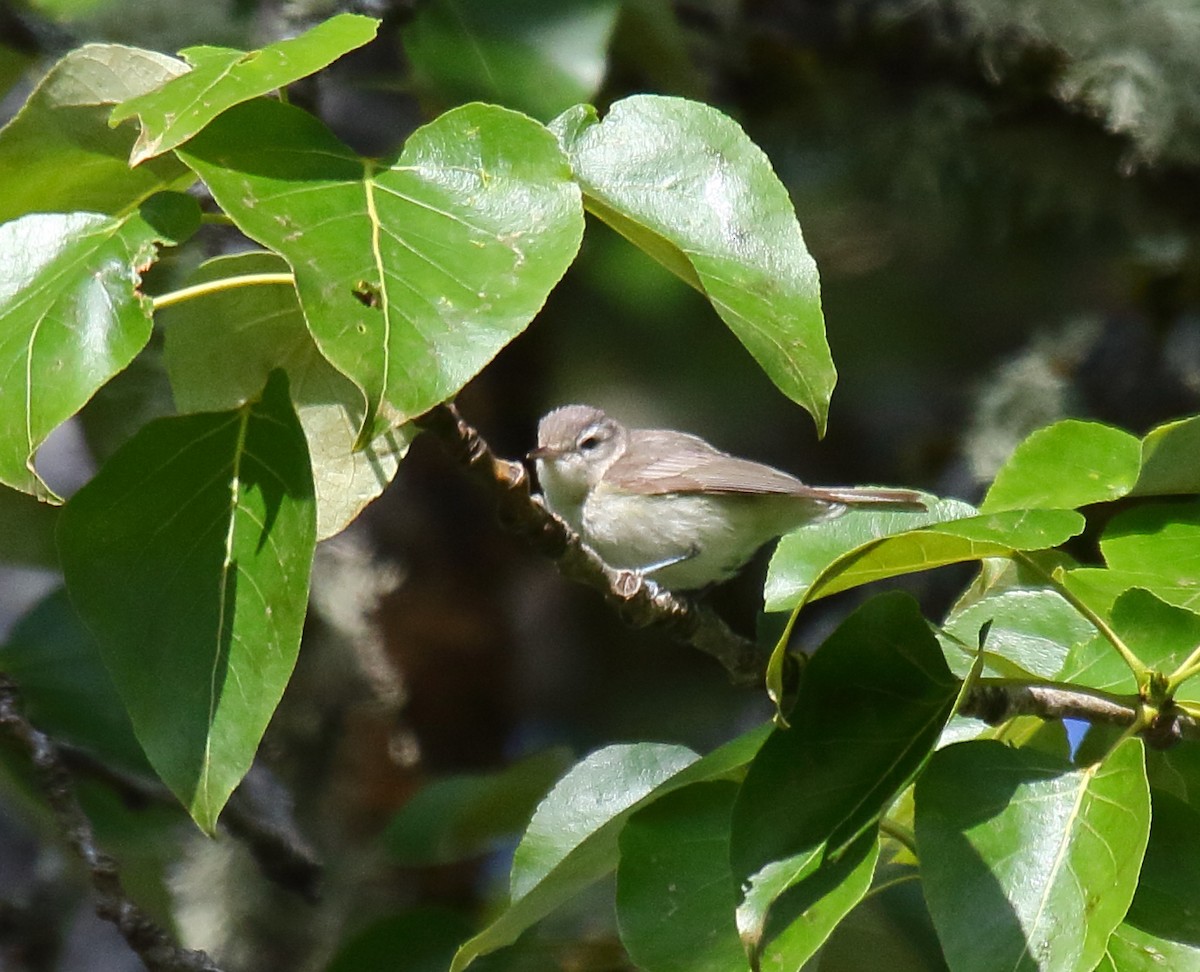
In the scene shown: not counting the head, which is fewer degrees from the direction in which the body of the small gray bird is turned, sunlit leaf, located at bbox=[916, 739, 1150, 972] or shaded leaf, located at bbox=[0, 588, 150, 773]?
the shaded leaf

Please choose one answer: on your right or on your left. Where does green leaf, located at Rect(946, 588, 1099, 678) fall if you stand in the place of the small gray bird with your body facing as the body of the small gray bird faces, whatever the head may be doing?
on your left

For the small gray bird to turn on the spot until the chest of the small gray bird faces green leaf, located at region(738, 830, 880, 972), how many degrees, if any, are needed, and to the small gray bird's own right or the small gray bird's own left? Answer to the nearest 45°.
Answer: approximately 90° to the small gray bird's own left

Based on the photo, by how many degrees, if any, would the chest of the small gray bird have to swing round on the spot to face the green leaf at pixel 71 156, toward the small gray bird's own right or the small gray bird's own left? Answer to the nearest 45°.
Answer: approximately 45° to the small gray bird's own left

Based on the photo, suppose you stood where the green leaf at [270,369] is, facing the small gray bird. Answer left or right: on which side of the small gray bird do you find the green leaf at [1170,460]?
right

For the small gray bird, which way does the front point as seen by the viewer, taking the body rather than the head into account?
to the viewer's left
